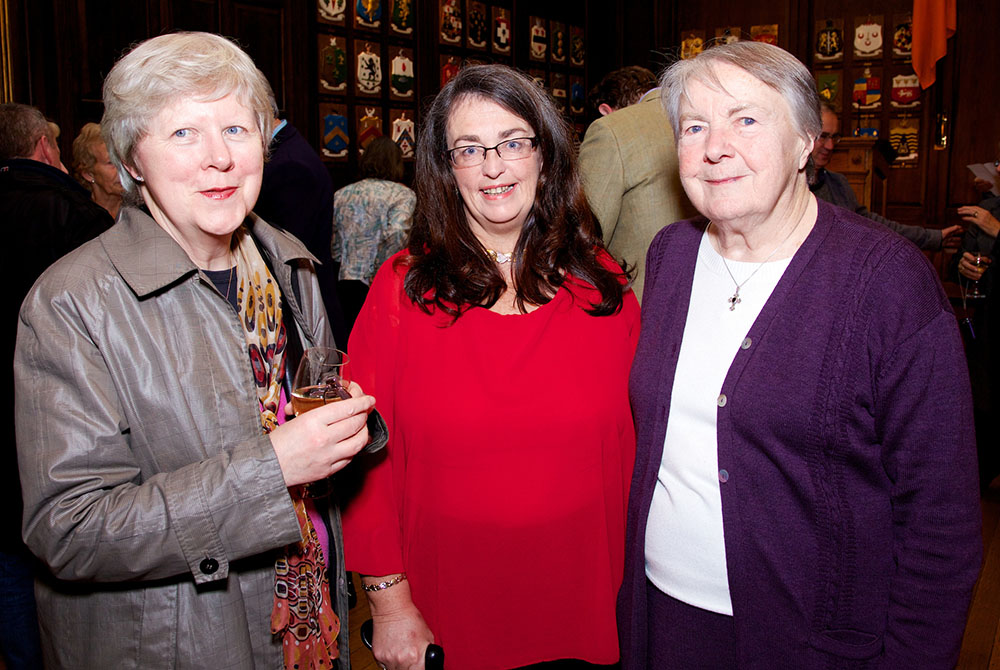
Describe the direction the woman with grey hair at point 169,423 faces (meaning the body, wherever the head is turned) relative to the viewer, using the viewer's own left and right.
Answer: facing the viewer and to the right of the viewer

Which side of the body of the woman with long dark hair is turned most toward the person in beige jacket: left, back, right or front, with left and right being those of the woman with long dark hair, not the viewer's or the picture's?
back

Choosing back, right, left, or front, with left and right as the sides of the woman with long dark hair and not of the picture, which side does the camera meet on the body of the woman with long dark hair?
front

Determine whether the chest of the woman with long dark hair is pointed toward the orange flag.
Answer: no

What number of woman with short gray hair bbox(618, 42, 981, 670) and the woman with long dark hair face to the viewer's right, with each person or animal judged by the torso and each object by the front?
0

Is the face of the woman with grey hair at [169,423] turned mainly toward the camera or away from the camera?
toward the camera

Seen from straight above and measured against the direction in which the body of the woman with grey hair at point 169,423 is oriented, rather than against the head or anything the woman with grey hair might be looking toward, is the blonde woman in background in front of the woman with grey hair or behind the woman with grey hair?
behind

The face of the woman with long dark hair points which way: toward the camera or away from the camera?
toward the camera

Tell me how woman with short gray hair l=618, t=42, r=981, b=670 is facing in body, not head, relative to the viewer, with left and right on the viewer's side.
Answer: facing the viewer and to the left of the viewer

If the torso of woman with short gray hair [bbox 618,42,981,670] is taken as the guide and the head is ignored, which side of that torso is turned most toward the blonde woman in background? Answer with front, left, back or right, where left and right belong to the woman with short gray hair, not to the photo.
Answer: right

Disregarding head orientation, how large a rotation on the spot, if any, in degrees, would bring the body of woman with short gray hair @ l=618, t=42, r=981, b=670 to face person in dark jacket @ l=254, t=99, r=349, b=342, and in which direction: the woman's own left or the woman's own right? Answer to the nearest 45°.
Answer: approximately 90° to the woman's own right

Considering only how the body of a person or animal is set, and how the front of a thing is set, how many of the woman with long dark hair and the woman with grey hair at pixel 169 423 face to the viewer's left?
0
